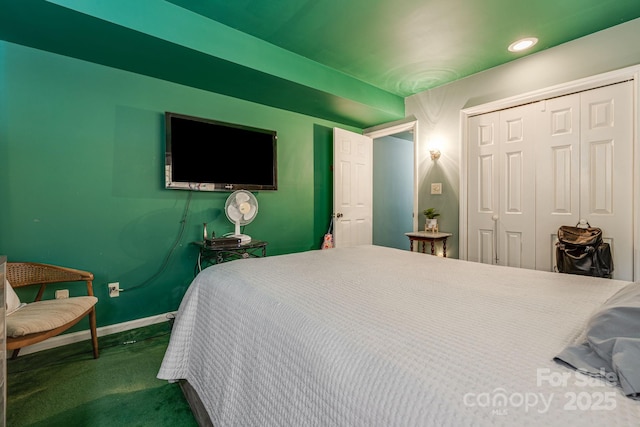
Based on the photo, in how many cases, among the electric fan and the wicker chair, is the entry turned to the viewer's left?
0

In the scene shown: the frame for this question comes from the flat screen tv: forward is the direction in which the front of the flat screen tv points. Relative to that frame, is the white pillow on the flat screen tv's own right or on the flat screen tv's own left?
on the flat screen tv's own right

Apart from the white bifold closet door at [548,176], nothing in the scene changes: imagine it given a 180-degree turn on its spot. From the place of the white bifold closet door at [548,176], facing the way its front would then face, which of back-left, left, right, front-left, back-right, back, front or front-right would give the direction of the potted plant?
back-left

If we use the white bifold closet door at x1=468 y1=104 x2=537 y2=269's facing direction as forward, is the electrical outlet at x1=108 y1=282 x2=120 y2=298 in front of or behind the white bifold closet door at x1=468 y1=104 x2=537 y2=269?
in front

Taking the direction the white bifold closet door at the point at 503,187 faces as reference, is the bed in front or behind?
in front

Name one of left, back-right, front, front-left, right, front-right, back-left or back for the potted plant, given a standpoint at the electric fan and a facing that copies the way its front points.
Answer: front-left

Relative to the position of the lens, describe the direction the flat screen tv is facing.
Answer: facing the viewer and to the right of the viewer

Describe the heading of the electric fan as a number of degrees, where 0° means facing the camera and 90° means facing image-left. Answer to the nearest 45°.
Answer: approximately 315°

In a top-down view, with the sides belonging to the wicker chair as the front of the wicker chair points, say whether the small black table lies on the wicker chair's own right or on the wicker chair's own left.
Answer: on the wicker chair's own left

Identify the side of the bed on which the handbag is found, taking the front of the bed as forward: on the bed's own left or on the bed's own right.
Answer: on the bed's own right

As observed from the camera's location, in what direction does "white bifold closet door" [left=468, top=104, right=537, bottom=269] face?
facing the viewer and to the left of the viewer
